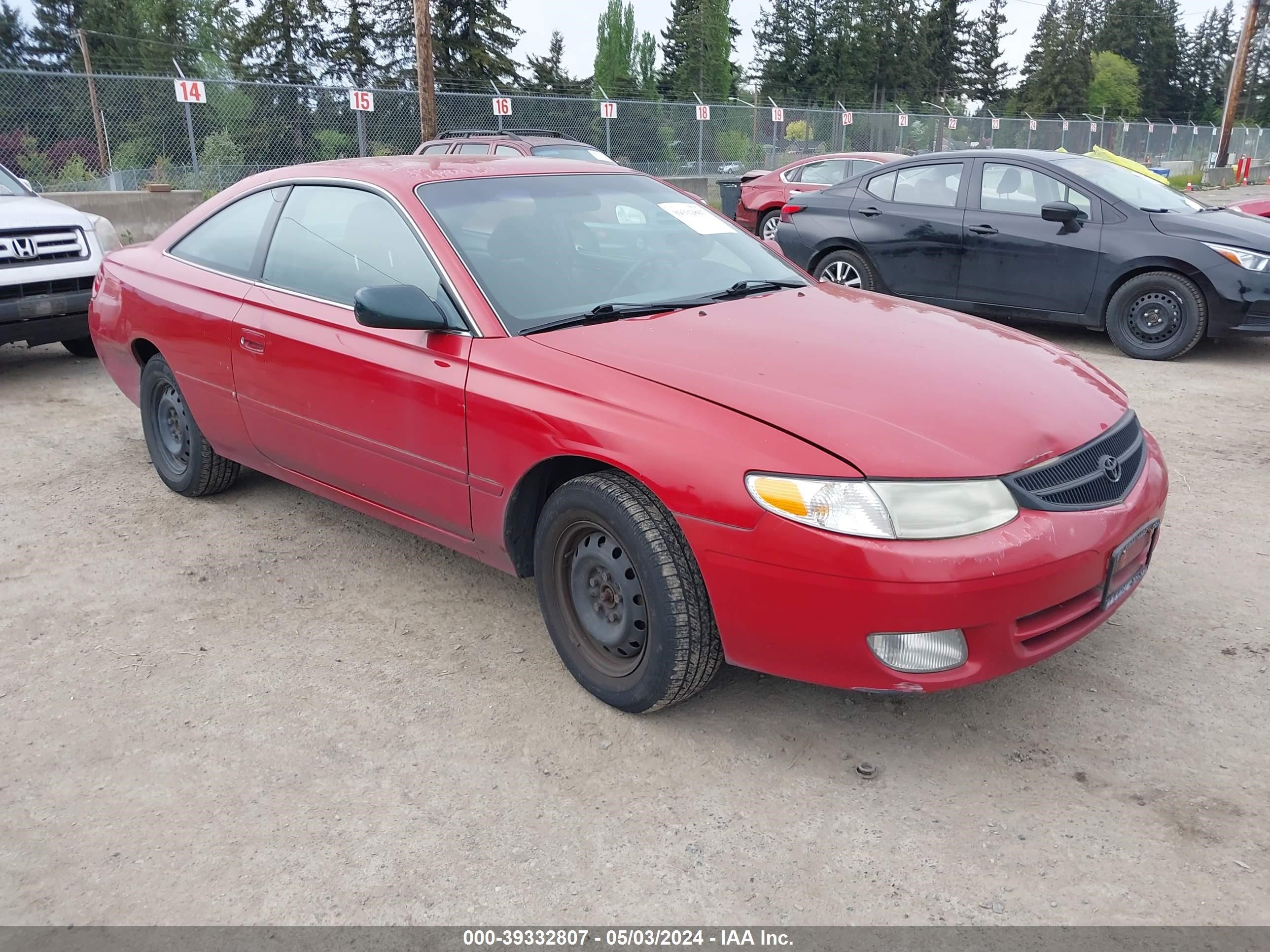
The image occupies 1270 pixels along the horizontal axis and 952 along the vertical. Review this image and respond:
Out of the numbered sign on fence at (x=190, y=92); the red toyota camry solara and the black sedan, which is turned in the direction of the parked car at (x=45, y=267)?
the numbered sign on fence

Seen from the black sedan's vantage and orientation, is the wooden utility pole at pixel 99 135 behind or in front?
behind

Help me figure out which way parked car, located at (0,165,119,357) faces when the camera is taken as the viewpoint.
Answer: facing the viewer and to the right of the viewer

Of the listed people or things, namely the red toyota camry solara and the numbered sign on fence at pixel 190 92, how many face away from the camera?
0

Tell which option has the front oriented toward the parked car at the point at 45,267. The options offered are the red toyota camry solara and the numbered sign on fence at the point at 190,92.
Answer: the numbered sign on fence

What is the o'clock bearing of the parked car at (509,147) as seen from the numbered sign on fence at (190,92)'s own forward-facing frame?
The parked car is roughly at 10 o'clock from the numbered sign on fence.

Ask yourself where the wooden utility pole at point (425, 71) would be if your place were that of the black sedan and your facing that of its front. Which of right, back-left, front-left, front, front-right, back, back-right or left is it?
back

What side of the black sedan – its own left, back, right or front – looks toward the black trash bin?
back

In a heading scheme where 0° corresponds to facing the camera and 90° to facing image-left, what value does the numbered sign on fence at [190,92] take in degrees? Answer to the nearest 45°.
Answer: approximately 0°

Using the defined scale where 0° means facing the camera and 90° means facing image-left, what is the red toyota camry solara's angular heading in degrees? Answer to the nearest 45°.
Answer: approximately 315°

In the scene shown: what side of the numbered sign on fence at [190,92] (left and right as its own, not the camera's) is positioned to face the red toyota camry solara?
front

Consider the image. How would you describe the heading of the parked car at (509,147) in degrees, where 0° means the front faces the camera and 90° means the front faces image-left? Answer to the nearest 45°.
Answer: approximately 315°
